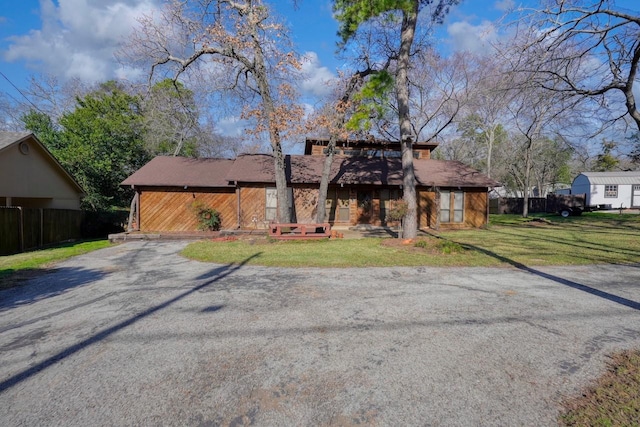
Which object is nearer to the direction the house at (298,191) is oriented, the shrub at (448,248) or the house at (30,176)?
the shrub

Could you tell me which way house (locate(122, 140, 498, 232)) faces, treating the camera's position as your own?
facing the viewer

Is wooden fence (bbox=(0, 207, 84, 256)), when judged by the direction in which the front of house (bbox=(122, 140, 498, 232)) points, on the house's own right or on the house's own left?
on the house's own right

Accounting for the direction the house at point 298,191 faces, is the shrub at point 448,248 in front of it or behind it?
in front

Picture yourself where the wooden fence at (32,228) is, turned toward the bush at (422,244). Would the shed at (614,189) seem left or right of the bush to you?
left

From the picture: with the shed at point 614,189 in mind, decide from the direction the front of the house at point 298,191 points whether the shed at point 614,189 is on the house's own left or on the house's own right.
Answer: on the house's own left

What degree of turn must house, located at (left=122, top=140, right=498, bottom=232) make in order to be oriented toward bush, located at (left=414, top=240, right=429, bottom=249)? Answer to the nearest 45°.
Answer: approximately 45° to its left

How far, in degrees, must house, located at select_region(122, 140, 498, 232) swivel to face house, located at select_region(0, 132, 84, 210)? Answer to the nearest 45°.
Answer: approximately 90° to its right

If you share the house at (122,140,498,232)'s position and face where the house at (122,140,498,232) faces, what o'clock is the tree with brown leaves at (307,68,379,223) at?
The tree with brown leaves is roughly at 11 o'clock from the house.
